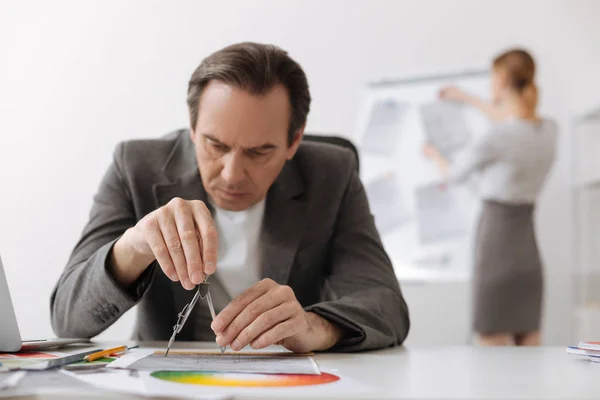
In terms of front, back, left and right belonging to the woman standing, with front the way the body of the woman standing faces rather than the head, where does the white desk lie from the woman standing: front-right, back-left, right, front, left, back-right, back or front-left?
back-left

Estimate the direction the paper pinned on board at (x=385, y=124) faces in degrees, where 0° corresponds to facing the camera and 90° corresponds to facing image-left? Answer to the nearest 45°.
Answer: approximately 0°

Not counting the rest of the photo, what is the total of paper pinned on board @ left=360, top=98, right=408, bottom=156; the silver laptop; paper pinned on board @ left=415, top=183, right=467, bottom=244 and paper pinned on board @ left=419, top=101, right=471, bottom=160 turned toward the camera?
3

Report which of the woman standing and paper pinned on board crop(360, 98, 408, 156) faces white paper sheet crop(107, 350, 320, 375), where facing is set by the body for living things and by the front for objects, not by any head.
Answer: the paper pinned on board

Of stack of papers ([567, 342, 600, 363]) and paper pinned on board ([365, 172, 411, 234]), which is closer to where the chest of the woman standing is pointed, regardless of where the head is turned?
the paper pinned on board

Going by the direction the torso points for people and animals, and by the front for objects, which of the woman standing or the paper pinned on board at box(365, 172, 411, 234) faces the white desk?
the paper pinned on board

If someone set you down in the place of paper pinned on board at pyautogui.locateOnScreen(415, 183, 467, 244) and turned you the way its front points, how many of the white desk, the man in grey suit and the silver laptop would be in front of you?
3

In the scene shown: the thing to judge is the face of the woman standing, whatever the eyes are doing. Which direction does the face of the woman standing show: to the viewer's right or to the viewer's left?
to the viewer's left

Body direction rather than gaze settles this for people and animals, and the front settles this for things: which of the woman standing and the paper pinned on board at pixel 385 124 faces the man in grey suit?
the paper pinned on board
